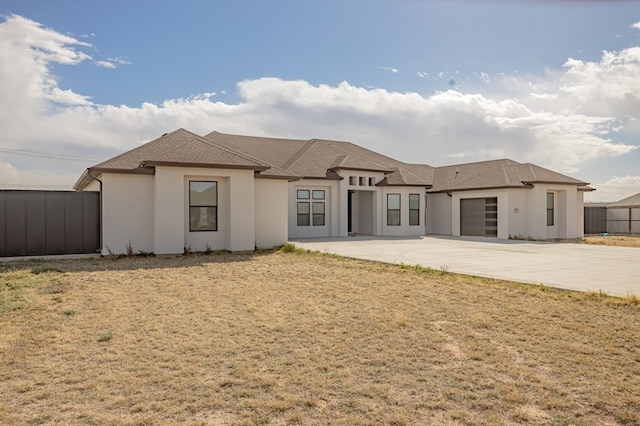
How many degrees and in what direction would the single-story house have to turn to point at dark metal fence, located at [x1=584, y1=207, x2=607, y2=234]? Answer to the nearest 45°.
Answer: approximately 90° to its left

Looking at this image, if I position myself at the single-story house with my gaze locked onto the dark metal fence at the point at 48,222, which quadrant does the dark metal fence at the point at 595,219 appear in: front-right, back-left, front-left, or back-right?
back-left

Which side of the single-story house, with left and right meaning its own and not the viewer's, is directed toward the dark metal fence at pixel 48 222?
right

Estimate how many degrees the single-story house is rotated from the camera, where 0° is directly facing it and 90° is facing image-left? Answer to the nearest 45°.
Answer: approximately 315°
